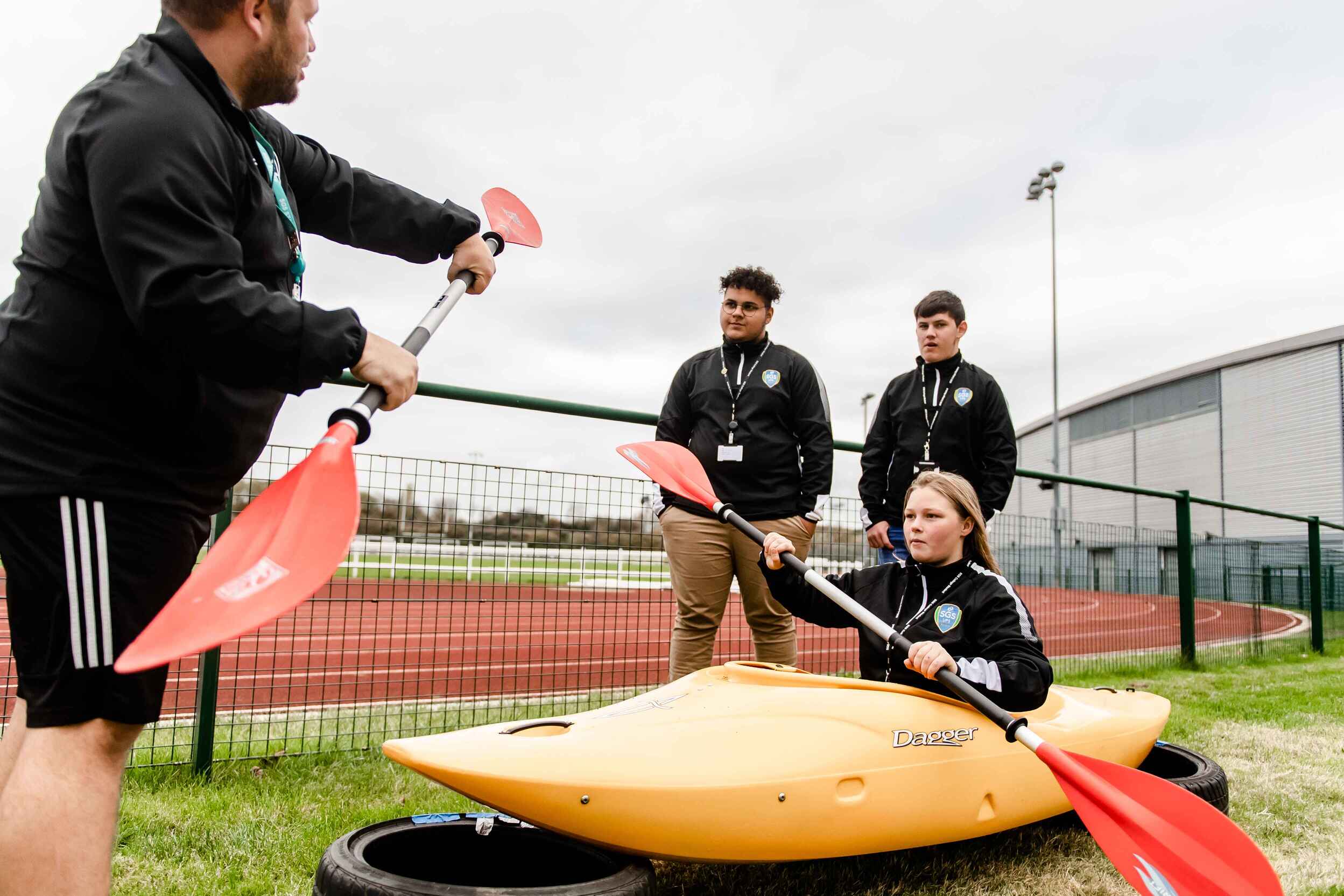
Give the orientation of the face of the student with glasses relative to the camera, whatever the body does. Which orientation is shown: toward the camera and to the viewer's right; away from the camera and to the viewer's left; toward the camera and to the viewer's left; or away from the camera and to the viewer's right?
toward the camera and to the viewer's left

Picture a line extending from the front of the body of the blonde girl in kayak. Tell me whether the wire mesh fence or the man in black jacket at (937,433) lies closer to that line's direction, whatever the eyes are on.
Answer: the wire mesh fence

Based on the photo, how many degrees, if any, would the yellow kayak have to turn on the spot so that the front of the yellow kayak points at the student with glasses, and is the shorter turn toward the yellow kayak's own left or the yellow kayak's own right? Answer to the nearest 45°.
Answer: approximately 90° to the yellow kayak's own right

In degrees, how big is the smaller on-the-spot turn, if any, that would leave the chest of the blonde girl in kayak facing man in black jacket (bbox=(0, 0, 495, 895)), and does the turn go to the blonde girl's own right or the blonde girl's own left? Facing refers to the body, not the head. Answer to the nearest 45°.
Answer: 0° — they already face them

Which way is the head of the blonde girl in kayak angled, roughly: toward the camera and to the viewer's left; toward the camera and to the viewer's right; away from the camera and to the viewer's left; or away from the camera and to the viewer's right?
toward the camera and to the viewer's left

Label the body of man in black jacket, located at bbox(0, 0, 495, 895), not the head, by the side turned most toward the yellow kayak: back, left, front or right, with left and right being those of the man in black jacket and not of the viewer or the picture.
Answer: front

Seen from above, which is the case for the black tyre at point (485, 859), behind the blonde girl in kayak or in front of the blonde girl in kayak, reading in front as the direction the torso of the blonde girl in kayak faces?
in front

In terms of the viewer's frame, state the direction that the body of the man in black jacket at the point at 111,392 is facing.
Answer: to the viewer's right

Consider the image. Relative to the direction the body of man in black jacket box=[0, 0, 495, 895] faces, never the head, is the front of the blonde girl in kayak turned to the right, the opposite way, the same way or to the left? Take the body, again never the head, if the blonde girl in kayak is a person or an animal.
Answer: the opposite way

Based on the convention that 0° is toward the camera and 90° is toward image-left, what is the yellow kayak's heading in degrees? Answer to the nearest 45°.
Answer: approximately 90°

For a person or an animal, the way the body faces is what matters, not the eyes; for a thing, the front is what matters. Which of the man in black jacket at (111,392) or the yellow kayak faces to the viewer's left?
the yellow kayak

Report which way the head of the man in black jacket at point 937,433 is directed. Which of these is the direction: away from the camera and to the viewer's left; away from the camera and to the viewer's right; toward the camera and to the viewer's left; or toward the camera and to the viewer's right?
toward the camera and to the viewer's left

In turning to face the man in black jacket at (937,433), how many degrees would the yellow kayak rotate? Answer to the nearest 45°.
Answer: approximately 90° to its right

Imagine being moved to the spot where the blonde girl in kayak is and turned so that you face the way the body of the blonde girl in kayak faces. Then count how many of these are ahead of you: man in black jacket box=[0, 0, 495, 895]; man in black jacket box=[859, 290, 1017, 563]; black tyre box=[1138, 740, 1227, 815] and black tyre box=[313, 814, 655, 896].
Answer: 2
